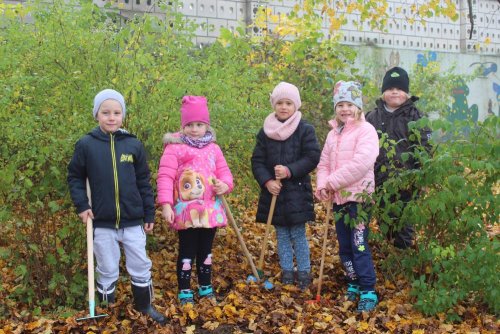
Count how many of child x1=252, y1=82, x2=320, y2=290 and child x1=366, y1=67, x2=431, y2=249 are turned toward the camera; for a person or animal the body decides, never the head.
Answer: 2

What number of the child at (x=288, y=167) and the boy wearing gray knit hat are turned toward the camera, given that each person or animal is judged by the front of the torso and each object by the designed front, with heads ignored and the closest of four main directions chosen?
2

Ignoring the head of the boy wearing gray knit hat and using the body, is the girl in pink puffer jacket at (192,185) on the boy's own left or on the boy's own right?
on the boy's own left

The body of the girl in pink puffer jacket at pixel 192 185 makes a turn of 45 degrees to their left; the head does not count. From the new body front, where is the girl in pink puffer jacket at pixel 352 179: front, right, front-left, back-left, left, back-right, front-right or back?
front-left

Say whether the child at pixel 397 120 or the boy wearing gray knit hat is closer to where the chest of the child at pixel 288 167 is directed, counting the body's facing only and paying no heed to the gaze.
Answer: the boy wearing gray knit hat

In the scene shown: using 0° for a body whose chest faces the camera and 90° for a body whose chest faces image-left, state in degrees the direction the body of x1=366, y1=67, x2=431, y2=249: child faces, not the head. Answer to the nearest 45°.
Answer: approximately 0°

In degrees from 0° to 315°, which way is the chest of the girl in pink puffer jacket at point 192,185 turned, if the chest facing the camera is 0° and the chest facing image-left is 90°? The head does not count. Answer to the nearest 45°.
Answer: approximately 0°

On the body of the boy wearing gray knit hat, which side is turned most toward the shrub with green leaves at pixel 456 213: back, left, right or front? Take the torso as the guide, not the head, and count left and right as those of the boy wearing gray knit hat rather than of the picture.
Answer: left

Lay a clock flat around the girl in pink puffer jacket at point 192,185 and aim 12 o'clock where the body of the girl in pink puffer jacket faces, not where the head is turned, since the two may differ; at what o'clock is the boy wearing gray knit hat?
The boy wearing gray knit hat is roughly at 2 o'clock from the girl in pink puffer jacket.
